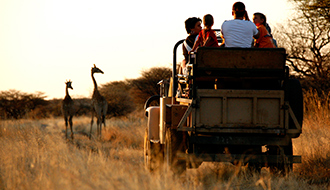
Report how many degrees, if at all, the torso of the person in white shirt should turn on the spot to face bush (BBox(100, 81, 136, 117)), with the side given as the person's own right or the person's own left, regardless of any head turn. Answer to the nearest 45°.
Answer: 0° — they already face it

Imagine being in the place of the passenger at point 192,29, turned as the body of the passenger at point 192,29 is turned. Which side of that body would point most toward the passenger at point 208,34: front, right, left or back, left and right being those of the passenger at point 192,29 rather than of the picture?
right

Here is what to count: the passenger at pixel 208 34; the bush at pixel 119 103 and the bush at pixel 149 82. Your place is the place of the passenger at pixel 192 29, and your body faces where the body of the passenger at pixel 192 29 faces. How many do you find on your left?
2

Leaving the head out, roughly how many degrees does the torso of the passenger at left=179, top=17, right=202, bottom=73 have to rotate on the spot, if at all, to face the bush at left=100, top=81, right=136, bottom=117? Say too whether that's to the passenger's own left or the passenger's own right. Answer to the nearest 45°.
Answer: approximately 90° to the passenger's own left

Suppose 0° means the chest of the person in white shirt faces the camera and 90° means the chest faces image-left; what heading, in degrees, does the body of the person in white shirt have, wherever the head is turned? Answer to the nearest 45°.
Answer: approximately 180°

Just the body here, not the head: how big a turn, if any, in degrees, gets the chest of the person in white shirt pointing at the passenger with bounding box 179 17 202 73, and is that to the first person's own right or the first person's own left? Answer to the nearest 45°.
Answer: approximately 45° to the first person's own left
